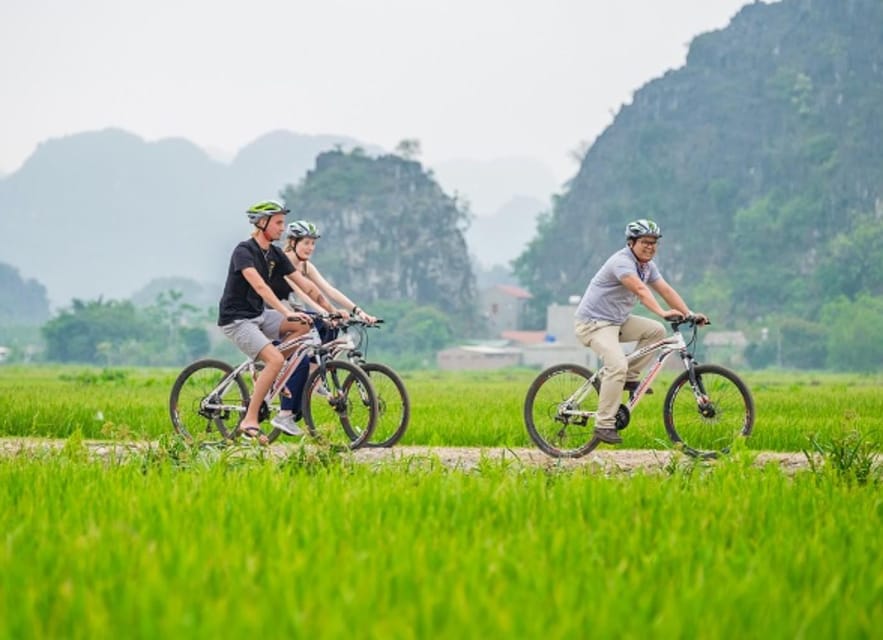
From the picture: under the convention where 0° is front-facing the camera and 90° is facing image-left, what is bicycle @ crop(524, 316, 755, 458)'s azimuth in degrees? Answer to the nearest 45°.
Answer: approximately 270°

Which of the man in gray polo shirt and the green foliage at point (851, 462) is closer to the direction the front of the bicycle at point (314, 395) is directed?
the man in gray polo shirt

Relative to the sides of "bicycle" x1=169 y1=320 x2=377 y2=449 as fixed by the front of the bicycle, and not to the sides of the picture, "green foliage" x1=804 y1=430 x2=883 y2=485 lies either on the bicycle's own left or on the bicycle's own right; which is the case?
on the bicycle's own right

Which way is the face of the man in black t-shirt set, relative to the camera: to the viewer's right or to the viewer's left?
to the viewer's right

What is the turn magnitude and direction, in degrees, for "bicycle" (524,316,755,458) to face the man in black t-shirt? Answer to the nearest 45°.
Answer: approximately 180°

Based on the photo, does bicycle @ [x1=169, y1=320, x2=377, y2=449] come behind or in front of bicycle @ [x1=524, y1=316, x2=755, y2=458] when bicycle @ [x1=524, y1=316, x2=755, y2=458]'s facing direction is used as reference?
behind

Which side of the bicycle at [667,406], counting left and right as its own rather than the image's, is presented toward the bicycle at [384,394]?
back

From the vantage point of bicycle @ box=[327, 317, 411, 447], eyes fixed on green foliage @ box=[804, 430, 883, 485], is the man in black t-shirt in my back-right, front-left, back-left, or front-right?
back-right

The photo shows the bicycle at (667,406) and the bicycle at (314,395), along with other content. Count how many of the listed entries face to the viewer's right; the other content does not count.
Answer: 2

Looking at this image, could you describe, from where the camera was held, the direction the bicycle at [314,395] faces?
facing to the right of the viewer

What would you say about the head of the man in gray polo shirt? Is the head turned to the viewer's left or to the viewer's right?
to the viewer's right

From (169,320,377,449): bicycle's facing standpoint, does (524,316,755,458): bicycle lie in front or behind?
in front

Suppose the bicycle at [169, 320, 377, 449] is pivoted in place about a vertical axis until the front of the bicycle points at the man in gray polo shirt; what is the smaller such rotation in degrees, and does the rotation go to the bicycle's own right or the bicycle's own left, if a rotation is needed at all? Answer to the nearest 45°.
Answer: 0° — it already faces them
